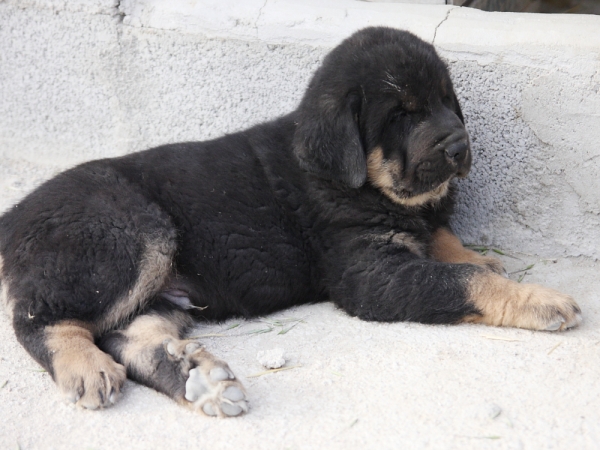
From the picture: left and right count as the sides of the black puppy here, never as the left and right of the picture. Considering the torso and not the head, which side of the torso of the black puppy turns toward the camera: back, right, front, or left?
right

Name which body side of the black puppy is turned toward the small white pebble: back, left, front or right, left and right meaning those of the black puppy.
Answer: right
